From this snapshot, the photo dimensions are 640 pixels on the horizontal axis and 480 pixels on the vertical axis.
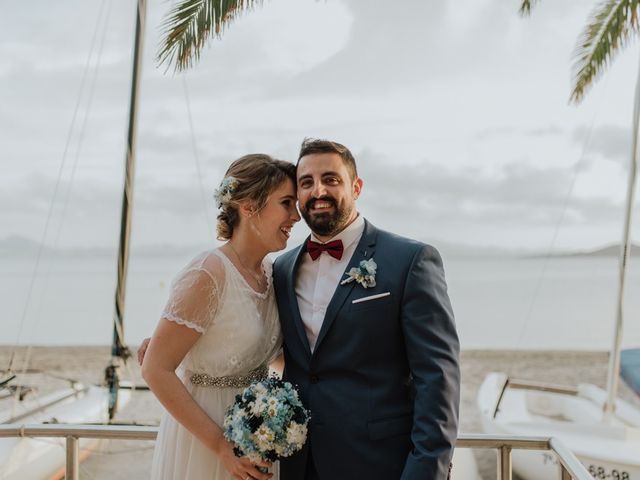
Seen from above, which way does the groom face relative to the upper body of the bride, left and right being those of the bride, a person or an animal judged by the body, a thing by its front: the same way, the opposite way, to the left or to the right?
to the right

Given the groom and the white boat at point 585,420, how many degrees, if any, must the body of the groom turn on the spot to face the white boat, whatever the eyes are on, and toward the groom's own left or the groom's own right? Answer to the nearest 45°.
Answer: approximately 180°

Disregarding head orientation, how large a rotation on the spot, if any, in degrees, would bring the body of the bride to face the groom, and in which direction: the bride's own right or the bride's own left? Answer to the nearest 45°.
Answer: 0° — they already face them

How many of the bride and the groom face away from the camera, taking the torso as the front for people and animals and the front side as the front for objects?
0

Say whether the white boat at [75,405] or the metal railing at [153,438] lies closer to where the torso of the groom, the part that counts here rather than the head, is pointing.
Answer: the metal railing

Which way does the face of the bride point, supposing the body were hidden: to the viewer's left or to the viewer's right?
to the viewer's right

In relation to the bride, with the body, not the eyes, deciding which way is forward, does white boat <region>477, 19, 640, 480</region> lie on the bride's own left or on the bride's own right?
on the bride's own left

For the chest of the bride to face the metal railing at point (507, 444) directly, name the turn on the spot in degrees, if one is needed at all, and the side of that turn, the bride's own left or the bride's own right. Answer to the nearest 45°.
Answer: approximately 45° to the bride's own left

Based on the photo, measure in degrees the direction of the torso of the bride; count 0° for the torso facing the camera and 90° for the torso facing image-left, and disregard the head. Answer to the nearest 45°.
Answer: approximately 315°
